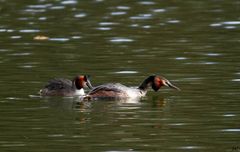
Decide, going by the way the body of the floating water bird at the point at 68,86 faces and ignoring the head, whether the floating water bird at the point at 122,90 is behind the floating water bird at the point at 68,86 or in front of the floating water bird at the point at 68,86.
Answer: in front

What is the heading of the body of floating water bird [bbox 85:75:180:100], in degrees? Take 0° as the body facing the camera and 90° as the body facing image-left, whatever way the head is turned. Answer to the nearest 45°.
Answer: approximately 270°

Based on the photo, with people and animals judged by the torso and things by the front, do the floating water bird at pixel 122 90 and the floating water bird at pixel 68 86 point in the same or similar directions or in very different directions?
same or similar directions

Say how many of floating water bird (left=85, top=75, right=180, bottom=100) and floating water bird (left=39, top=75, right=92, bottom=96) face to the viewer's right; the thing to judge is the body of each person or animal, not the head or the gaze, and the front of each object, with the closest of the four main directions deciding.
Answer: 2

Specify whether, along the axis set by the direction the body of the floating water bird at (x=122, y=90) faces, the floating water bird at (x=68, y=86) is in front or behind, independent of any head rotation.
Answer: behind

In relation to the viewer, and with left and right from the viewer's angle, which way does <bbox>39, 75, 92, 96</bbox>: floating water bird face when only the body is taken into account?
facing to the right of the viewer
